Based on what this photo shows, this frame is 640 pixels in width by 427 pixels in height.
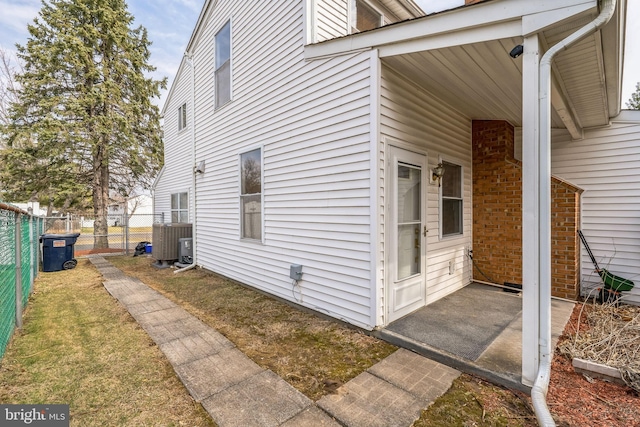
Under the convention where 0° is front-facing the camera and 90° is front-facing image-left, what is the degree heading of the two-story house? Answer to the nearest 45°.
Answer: approximately 315°

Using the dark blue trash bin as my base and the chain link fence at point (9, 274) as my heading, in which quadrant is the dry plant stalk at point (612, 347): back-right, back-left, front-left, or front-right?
front-left

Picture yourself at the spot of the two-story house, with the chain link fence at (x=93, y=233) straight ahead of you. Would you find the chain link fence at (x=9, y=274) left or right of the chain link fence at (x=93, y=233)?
left

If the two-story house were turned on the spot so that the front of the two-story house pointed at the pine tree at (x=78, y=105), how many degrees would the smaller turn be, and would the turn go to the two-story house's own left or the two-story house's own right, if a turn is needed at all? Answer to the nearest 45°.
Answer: approximately 135° to the two-story house's own right

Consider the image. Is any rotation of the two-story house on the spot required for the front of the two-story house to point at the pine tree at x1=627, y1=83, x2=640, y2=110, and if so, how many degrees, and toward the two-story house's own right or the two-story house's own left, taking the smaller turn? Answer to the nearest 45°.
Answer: approximately 90° to the two-story house's own left

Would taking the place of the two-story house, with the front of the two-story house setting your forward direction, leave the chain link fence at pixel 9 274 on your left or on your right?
on your right

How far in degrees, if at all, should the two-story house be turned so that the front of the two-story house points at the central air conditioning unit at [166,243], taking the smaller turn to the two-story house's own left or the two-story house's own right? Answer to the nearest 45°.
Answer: approximately 135° to the two-story house's own right
